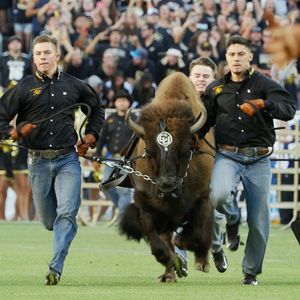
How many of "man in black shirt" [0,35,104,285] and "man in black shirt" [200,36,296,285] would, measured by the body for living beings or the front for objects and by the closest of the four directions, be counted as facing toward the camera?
2

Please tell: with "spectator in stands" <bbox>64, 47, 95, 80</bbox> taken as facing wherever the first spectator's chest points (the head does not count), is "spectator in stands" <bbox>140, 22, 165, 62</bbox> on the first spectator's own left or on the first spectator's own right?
on the first spectator's own left

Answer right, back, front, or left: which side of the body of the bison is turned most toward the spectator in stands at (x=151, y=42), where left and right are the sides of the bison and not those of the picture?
back

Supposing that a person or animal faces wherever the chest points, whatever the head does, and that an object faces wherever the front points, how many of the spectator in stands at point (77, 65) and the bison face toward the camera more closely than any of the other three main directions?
2

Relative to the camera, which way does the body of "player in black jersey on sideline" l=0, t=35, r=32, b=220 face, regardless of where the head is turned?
toward the camera

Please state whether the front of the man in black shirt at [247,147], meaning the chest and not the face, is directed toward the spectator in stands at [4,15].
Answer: no

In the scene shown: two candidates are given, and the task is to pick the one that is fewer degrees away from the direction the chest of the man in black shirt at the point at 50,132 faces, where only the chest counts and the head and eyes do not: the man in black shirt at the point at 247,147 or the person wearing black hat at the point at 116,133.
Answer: the man in black shirt

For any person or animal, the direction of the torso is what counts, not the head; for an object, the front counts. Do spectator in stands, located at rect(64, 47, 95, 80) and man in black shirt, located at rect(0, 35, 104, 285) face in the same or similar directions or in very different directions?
same or similar directions

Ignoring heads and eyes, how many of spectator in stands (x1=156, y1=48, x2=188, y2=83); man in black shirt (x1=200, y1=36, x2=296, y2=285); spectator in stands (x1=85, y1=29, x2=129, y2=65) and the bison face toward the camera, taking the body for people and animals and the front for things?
4

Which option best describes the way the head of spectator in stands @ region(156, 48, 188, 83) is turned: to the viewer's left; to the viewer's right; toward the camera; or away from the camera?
toward the camera

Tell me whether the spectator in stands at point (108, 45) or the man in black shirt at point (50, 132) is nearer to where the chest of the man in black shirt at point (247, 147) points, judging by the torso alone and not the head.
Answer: the man in black shirt

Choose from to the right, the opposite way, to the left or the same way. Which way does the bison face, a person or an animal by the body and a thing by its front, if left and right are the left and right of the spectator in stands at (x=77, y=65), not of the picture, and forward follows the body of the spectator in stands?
the same way

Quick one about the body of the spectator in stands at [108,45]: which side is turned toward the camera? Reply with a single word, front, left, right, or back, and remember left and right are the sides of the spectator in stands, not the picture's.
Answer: front

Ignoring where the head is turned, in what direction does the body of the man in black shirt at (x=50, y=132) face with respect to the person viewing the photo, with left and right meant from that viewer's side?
facing the viewer

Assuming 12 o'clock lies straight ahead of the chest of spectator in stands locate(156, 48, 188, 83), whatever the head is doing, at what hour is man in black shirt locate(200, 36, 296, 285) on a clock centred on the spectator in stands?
The man in black shirt is roughly at 12 o'clock from the spectator in stands.

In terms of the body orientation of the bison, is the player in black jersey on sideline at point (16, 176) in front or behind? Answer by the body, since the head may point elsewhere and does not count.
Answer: behind
